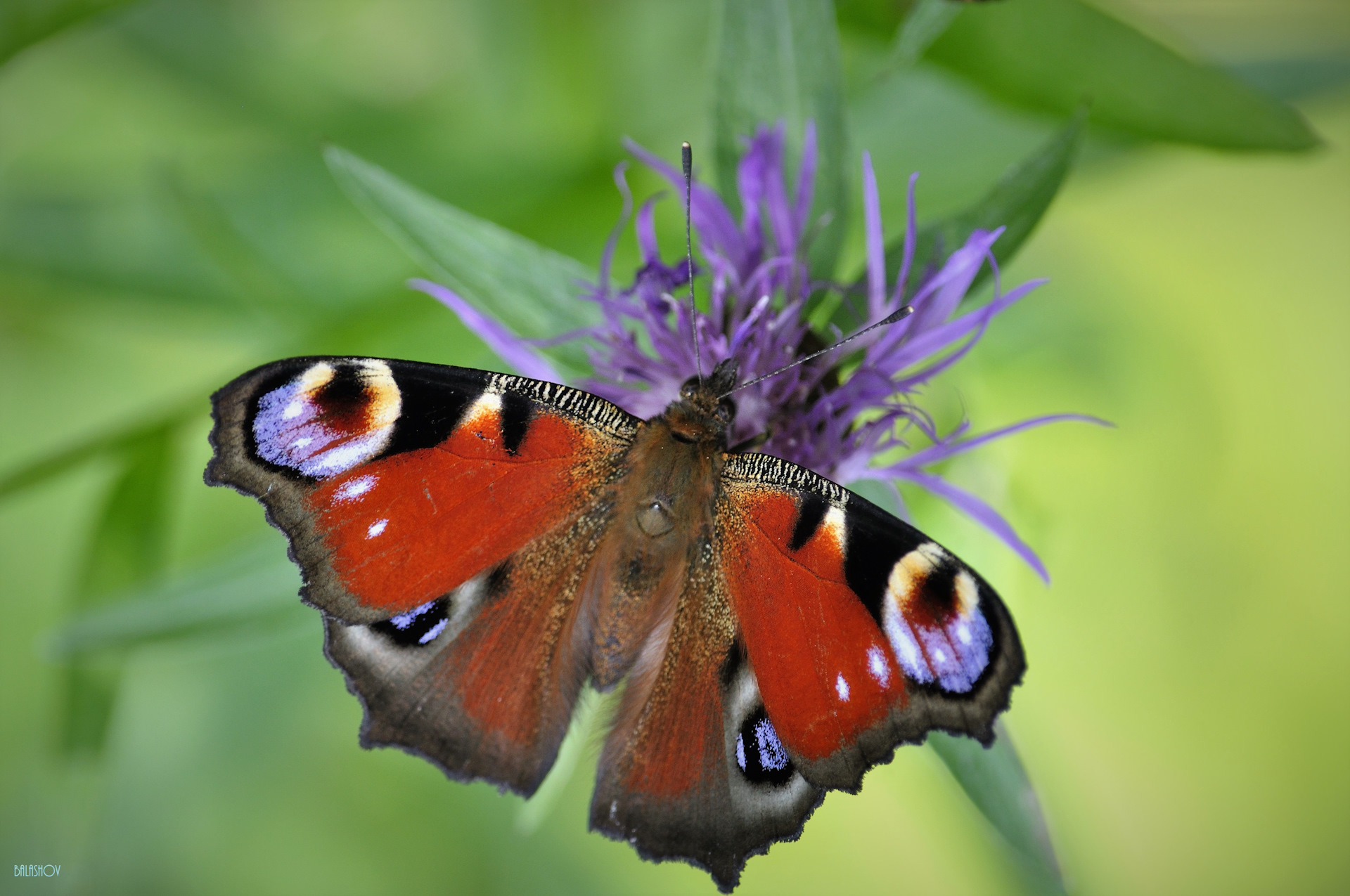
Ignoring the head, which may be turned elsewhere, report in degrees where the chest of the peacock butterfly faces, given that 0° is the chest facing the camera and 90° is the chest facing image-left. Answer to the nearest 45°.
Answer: approximately 180°

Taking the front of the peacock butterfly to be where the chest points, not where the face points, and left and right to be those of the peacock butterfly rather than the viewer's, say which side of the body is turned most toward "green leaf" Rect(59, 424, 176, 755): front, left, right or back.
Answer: left

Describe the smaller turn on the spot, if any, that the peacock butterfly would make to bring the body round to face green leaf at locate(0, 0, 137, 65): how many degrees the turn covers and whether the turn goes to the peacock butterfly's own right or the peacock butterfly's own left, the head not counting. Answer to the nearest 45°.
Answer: approximately 90° to the peacock butterfly's own left
